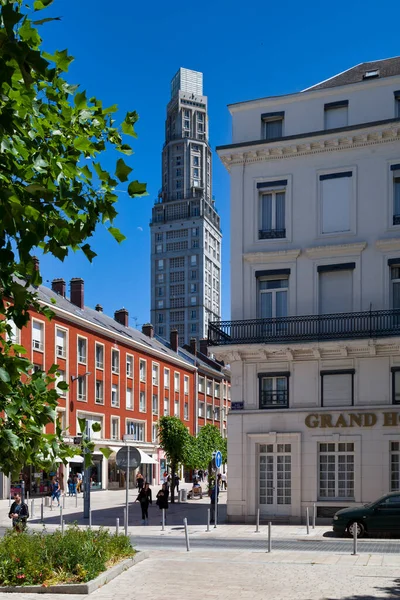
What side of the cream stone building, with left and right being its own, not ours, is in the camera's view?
front

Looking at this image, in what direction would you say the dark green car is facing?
to the viewer's left

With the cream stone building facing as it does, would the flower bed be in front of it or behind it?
in front
